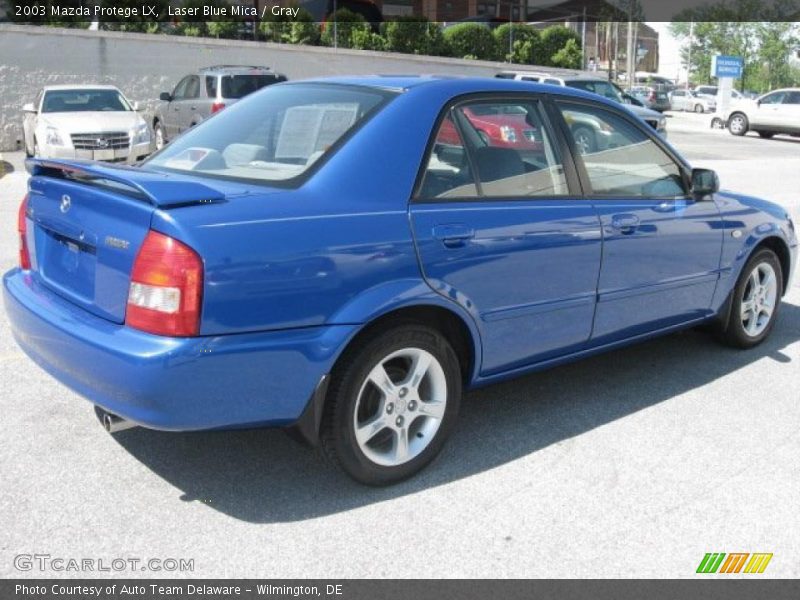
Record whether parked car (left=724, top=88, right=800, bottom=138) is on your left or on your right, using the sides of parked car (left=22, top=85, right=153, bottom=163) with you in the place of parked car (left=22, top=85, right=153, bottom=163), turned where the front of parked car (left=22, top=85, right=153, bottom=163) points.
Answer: on your left

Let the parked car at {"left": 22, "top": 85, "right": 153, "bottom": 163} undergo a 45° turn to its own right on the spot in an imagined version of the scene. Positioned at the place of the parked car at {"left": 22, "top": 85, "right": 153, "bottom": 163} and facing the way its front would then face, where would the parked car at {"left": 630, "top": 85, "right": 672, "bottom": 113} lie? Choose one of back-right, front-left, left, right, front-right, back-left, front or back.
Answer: back

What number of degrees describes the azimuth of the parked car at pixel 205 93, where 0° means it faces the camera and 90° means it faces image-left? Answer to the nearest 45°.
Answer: approximately 135°

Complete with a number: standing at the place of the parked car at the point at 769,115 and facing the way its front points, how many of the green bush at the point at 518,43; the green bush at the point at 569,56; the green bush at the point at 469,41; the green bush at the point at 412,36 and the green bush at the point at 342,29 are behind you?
0

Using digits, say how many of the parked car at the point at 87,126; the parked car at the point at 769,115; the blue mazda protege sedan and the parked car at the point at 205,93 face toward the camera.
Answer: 1

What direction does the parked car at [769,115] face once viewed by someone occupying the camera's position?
facing to the left of the viewer

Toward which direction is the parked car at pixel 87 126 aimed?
toward the camera

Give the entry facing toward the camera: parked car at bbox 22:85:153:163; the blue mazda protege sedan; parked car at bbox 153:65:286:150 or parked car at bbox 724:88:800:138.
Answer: parked car at bbox 22:85:153:163

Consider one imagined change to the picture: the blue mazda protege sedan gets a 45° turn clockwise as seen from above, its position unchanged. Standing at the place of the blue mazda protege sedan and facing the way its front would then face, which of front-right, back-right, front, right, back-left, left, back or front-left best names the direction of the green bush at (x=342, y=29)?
left

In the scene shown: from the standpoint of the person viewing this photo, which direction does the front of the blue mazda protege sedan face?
facing away from the viewer and to the right of the viewer

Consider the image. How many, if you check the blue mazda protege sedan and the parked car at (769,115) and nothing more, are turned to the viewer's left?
1

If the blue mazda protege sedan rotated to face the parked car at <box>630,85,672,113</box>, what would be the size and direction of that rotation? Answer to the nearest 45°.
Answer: approximately 45° to its left

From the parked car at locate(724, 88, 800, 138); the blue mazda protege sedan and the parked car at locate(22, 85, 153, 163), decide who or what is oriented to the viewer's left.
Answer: the parked car at locate(724, 88, 800, 138)

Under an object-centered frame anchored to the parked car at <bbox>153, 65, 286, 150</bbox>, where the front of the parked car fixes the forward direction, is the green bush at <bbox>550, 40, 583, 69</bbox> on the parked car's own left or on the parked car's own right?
on the parked car's own right

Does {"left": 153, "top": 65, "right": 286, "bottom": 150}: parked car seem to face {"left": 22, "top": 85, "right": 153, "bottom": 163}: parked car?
no
